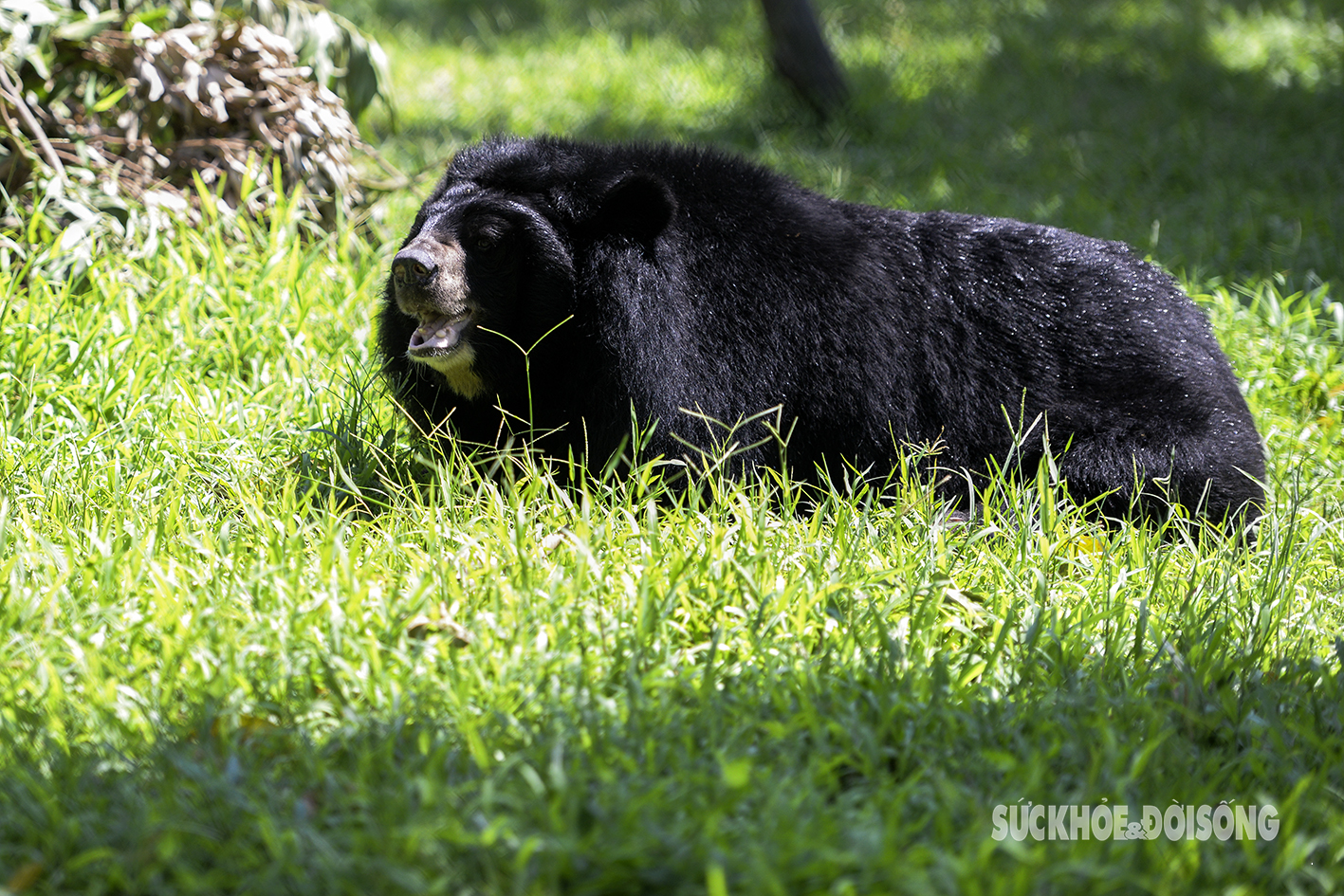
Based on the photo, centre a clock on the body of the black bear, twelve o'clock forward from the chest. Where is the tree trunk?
The tree trunk is roughly at 3 o'clock from the black bear.

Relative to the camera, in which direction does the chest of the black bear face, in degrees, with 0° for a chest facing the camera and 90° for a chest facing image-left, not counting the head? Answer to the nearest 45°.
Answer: approximately 90°
